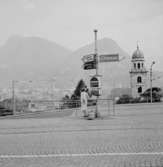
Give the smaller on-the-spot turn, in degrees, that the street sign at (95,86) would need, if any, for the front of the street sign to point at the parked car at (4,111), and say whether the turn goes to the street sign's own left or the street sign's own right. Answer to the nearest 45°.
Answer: approximately 135° to the street sign's own right

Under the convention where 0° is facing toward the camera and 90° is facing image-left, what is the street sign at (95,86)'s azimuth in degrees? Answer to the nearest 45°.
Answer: approximately 0°

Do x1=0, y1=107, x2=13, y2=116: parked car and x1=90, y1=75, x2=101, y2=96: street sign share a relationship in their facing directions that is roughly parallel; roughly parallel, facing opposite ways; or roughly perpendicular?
roughly perpendicular
